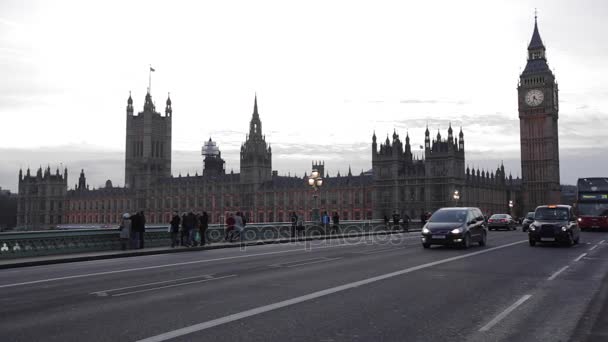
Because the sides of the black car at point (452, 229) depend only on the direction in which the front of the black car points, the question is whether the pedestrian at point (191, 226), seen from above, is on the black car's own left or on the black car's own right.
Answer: on the black car's own right

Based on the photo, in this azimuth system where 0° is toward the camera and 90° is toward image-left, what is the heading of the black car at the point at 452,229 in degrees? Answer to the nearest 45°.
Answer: approximately 45°

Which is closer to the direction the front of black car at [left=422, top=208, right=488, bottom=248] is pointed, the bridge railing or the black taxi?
the bridge railing

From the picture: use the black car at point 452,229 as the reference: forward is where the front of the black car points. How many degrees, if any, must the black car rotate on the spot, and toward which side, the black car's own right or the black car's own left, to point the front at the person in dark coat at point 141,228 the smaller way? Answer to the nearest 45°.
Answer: approximately 45° to the black car's own right

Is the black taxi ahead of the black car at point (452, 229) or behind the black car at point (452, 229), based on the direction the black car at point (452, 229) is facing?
behind

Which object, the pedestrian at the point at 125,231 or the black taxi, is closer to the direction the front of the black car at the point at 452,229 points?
the pedestrian

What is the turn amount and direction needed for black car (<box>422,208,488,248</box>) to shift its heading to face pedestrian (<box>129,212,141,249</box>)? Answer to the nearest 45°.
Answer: approximately 45° to its right

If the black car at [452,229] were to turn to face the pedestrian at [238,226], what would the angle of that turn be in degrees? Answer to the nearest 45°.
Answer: approximately 90° to its right

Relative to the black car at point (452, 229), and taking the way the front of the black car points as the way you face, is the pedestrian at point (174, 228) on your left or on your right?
on your right

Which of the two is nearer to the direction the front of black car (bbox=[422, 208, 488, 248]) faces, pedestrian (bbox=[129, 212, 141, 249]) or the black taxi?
the pedestrian
